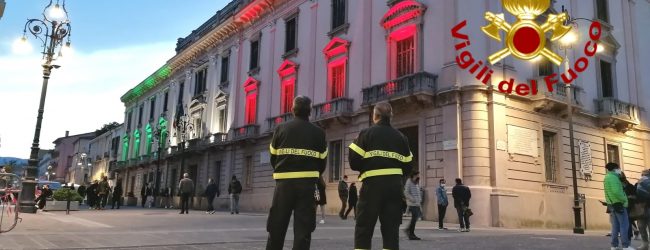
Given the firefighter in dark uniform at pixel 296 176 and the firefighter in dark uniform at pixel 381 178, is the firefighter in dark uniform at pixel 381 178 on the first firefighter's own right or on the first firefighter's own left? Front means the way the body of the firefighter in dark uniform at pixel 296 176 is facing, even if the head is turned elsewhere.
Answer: on the first firefighter's own right

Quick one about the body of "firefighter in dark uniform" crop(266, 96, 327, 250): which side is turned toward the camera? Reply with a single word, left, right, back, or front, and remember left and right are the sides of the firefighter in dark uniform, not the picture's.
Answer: back

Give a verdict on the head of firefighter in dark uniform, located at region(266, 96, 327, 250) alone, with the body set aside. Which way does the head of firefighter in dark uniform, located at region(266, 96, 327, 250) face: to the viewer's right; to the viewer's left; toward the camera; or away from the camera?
away from the camera

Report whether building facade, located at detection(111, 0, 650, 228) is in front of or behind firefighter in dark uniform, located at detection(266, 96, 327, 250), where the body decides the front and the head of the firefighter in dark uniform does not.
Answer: in front

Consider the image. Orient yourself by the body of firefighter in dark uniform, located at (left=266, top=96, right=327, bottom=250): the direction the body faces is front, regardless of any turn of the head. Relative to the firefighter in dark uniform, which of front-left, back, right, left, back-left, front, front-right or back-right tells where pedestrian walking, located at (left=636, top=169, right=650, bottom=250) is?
front-right
